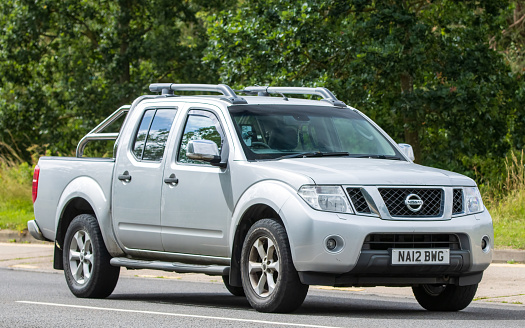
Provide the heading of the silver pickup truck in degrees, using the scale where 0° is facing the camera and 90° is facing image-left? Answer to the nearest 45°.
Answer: approximately 315°

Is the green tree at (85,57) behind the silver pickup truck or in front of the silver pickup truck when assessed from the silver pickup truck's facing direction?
behind
